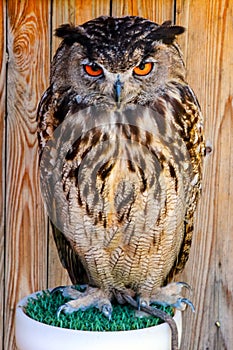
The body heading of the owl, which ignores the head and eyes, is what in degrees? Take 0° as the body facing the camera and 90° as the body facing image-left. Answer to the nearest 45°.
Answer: approximately 0°
